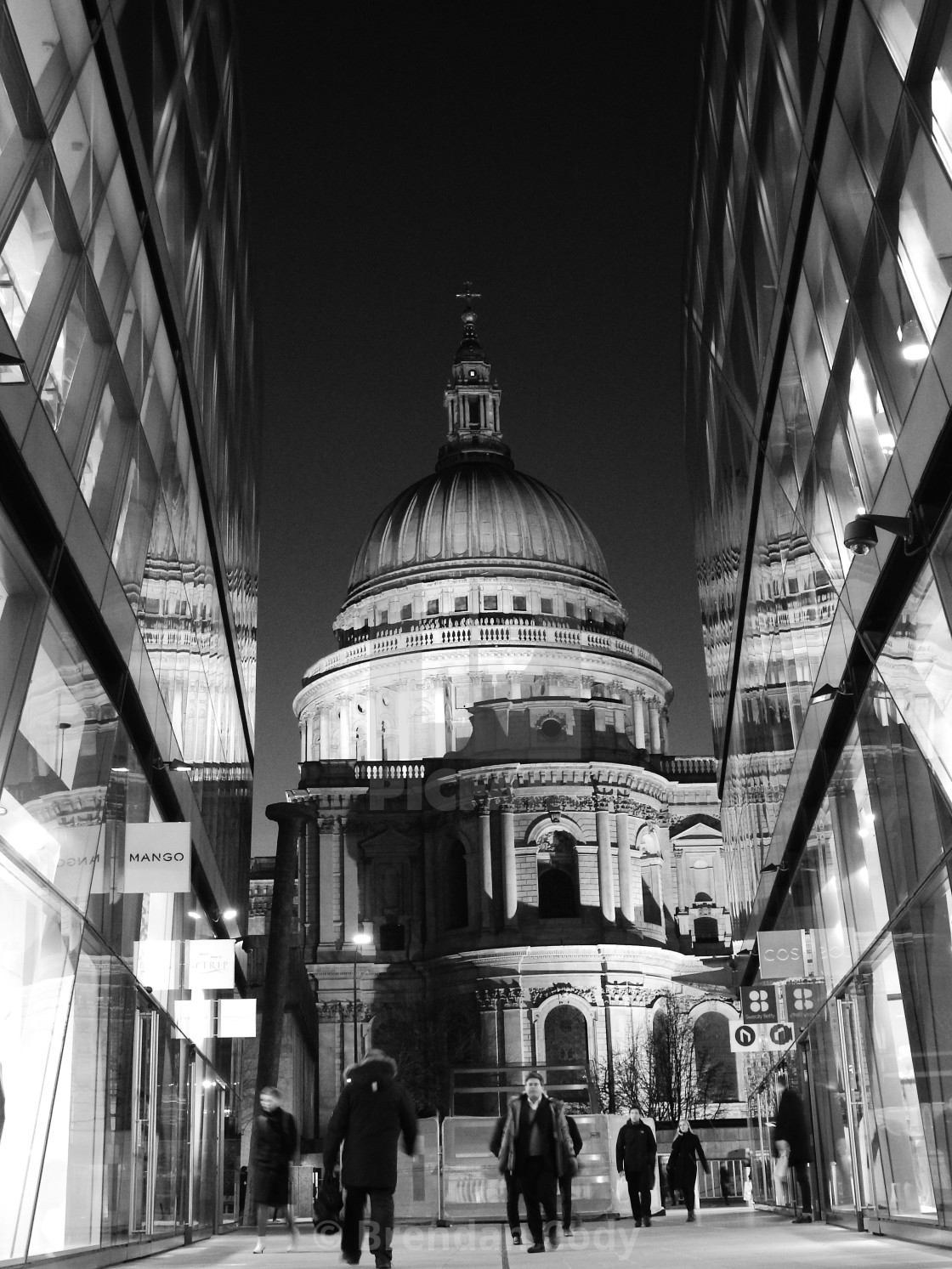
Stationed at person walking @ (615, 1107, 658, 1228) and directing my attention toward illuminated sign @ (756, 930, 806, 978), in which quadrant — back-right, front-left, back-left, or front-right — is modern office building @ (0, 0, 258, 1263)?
back-right

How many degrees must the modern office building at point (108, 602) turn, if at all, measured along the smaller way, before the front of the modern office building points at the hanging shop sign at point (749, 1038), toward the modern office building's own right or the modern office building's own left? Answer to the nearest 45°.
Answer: approximately 45° to the modern office building's own left

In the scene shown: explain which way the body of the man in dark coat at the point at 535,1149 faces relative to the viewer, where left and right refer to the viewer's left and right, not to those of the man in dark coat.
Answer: facing the viewer

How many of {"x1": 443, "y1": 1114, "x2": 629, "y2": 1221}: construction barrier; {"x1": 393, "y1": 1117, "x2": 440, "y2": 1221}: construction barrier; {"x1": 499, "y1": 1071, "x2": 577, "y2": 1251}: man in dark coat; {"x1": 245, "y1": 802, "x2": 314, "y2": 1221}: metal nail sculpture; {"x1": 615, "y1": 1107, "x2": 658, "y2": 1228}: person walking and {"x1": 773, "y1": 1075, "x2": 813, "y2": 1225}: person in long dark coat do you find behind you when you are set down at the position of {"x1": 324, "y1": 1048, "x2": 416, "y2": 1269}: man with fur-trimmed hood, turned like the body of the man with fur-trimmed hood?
0

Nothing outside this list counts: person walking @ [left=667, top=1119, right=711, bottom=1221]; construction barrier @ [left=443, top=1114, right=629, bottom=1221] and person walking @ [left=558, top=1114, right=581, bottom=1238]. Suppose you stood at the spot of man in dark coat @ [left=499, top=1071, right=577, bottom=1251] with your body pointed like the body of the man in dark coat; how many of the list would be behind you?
3

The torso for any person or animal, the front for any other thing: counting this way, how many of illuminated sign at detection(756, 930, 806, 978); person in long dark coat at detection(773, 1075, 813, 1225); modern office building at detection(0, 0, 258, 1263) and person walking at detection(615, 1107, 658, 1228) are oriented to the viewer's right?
1

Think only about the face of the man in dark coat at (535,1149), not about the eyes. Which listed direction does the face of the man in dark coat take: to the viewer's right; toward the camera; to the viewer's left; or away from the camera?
toward the camera

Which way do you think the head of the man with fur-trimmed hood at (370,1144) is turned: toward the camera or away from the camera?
away from the camera
